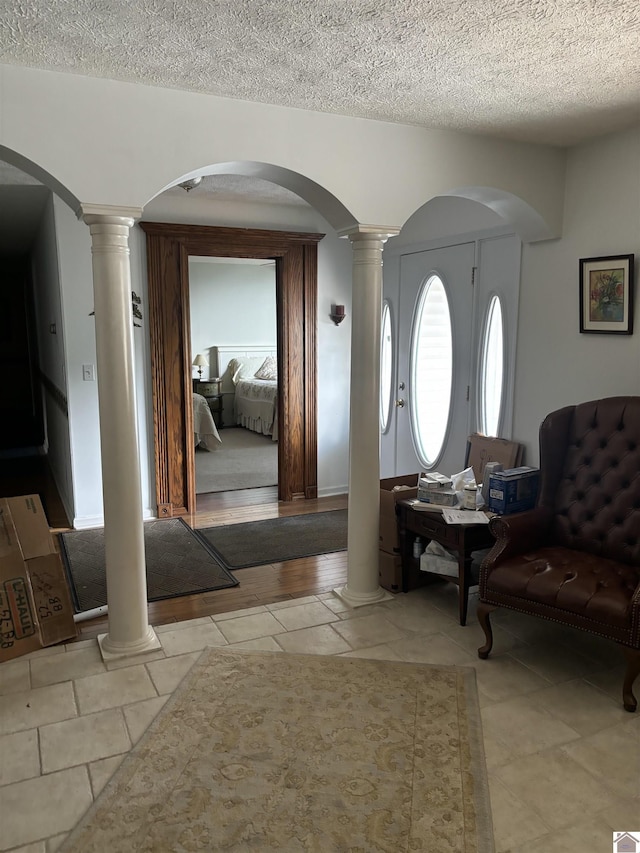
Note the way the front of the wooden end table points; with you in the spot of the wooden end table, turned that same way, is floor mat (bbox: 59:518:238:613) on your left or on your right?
on your right

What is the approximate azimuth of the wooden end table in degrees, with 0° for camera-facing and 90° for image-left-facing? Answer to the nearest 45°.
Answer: approximately 45°

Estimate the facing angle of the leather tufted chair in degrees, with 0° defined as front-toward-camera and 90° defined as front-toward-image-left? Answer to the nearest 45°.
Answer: approximately 45°

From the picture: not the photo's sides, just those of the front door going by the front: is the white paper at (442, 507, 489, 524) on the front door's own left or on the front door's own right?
on the front door's own left

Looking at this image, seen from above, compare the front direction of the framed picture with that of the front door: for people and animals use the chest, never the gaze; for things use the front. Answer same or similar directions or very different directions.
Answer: same or similar directions

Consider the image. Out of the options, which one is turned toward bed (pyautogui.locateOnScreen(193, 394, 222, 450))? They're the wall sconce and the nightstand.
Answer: the nightstand

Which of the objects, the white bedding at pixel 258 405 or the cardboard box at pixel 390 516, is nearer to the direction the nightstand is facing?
the cardboard box

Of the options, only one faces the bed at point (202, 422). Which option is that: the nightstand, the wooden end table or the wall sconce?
the nightstand

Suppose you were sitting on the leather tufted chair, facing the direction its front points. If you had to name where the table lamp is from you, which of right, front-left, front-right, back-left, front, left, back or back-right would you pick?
right

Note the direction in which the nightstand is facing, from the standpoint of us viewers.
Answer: facing the viewer

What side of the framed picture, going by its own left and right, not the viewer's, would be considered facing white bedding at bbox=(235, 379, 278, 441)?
right

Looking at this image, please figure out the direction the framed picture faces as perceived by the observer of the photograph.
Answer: facing the viewer and to the left of the viewer

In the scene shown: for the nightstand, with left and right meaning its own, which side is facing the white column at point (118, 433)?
front

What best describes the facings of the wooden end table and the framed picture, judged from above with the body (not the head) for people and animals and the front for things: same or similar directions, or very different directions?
same or similar directions

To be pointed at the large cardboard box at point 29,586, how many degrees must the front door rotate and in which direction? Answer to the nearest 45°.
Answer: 0° — it already faces it

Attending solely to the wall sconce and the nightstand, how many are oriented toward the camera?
2

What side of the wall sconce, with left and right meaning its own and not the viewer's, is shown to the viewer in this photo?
front
